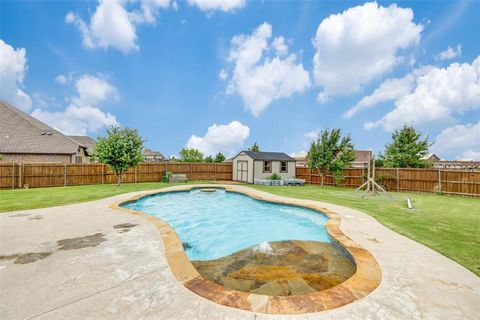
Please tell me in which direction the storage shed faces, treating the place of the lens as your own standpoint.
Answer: facing the viewer and to the left of the viewer

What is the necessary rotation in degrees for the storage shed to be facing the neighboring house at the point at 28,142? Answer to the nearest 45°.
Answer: approximately 45° to its right

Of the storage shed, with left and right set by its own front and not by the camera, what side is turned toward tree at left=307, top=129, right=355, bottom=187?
left

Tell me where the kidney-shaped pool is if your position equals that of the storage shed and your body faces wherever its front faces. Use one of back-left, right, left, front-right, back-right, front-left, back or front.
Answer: front-left

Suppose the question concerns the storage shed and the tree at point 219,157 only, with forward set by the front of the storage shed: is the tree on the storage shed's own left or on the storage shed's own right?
on the storage shed's own right
